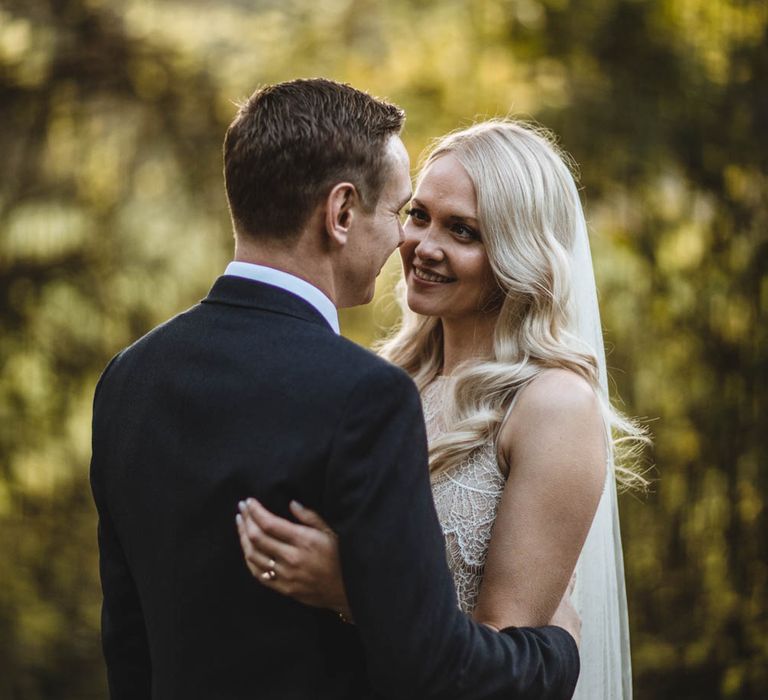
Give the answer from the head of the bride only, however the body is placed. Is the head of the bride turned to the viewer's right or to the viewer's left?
to the viewer's left

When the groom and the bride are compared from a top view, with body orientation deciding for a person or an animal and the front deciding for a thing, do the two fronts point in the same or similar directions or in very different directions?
very different directions

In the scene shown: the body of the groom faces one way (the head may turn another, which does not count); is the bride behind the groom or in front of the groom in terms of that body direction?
in front

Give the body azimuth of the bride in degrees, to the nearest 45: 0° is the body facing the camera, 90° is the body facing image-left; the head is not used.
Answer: approximately 45°

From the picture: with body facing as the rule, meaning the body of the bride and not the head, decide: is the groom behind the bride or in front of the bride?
in front

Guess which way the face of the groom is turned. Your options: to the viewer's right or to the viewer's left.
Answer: to the viewer's right

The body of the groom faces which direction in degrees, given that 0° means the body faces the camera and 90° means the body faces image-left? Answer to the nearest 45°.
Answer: approximately 225°
